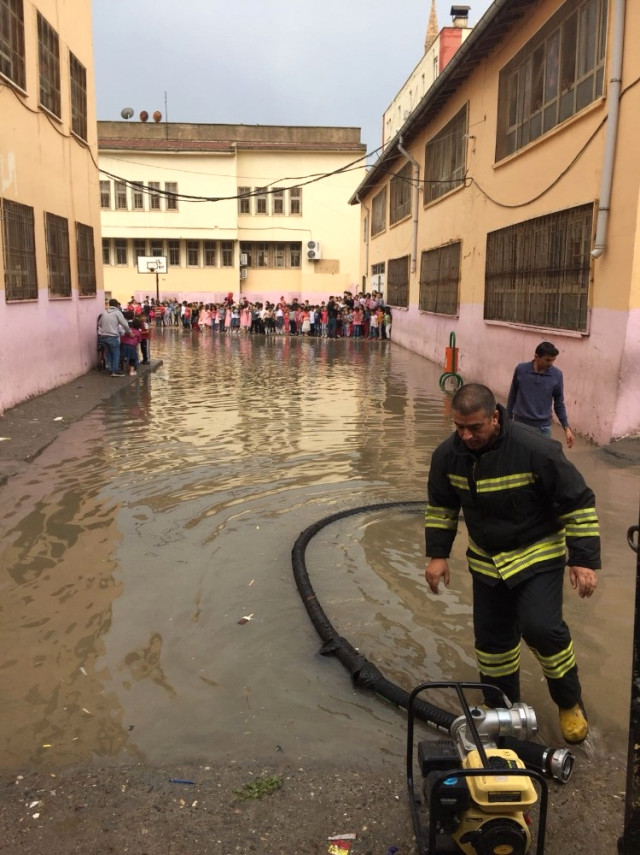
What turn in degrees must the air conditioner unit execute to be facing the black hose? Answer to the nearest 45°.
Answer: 0° — it already faces it

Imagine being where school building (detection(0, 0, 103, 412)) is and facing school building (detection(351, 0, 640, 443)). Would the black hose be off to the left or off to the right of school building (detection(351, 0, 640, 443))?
right

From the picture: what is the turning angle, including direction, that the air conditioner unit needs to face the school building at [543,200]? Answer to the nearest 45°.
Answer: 0° — it already faces it

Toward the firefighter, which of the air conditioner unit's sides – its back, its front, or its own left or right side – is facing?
front

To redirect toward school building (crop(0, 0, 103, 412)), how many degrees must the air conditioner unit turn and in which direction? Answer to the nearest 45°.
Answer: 0° — it already faces it

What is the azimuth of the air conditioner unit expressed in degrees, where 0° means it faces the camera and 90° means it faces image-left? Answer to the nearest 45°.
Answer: approximately 0°

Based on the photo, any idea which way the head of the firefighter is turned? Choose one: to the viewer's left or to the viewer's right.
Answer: to the viewer's left
